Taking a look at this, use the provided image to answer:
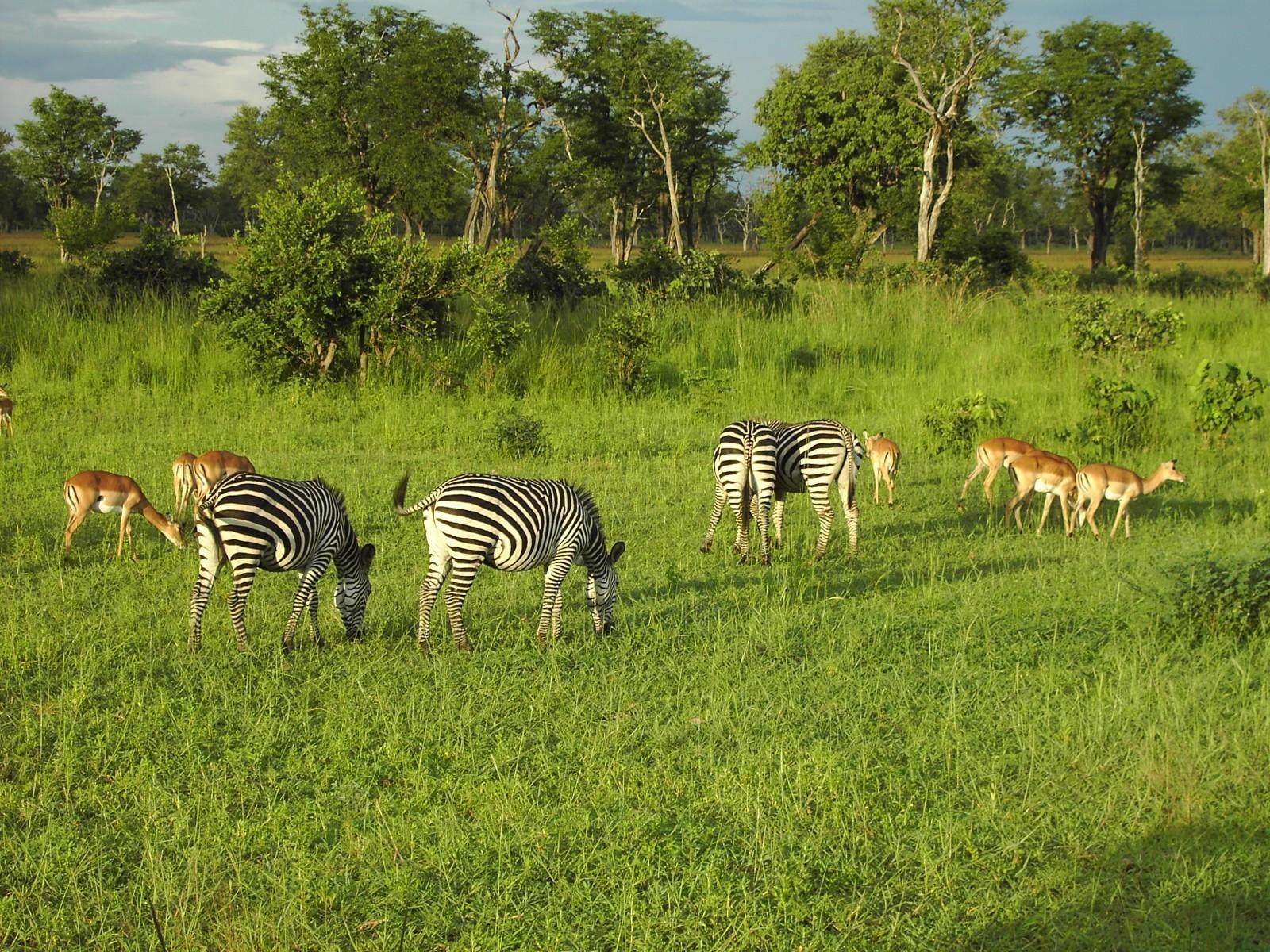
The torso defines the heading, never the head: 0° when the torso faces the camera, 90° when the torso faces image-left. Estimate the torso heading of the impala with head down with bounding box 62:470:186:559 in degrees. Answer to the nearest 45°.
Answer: approximately 270°

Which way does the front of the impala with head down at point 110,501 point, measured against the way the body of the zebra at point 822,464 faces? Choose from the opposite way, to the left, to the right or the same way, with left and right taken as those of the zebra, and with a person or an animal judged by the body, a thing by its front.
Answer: to the right

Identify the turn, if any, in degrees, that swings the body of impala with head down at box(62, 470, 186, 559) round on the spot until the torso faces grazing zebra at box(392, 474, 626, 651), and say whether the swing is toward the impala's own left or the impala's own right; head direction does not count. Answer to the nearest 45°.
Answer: approximately 45° to the impala's own right

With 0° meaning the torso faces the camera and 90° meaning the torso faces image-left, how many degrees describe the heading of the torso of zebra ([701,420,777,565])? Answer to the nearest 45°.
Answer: approximately 180°

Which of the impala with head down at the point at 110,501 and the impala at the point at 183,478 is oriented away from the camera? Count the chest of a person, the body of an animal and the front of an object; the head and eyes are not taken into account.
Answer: the impala

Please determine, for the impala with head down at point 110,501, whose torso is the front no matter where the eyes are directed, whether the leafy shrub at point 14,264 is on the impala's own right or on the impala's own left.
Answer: on the impala's own left

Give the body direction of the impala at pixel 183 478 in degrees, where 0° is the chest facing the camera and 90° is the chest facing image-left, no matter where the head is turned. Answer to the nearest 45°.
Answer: approximately 180°

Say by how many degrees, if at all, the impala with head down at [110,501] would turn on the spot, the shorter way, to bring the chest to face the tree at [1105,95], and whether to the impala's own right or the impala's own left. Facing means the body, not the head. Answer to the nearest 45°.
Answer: approximately 45° to the impala's own left
